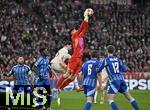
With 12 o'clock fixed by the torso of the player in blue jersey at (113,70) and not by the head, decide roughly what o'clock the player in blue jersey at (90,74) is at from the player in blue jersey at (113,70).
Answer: the player in blue jersey at (90,74) is roughly at 10 o'clock from the player in blue jersey at (113,70).

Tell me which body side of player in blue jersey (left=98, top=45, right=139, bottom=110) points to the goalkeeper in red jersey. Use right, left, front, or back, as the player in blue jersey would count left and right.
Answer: front

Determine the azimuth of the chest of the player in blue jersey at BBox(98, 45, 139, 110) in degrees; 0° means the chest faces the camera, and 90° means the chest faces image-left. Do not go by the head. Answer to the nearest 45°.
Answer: approximately 135°

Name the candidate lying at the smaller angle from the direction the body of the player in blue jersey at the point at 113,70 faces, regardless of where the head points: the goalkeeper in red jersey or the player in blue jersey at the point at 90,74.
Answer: the goalkeeper in red jersey
